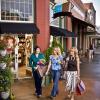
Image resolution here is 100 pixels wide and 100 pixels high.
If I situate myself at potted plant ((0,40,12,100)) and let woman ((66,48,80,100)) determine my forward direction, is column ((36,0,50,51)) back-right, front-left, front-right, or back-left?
front-left

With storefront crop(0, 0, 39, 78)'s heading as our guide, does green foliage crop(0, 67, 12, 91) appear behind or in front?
in front

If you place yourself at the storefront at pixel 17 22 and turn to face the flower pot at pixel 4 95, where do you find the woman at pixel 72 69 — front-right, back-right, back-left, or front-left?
front-left

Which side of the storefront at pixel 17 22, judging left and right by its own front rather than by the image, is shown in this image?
front

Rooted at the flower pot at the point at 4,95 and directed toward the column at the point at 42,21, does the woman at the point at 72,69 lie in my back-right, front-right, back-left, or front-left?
front-right

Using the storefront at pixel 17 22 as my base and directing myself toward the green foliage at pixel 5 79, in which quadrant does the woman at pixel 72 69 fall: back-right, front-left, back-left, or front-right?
front-left

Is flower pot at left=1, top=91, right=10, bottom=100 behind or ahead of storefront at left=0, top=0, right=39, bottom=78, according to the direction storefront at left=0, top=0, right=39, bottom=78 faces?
ahead
